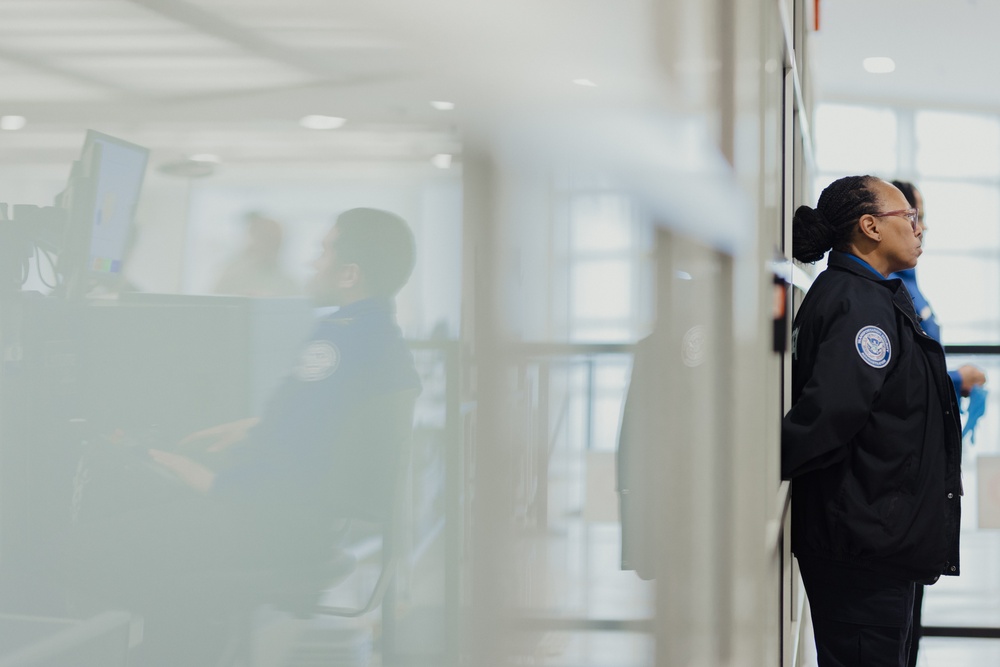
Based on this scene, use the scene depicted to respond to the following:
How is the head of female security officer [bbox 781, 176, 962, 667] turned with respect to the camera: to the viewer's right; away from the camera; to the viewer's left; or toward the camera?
to the viewer's right

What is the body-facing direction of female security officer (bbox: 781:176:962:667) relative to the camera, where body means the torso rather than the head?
to the viewer's right
